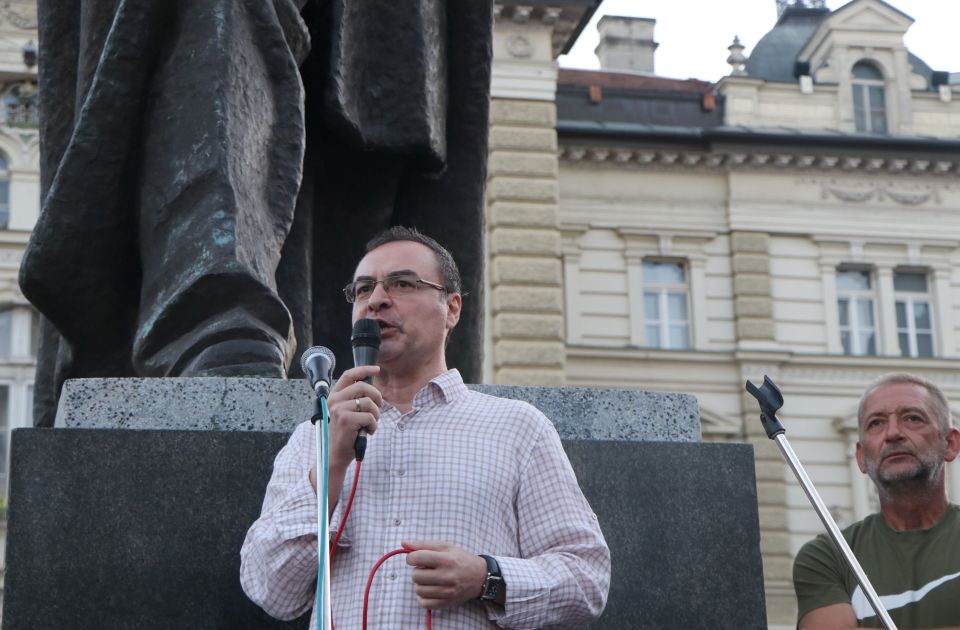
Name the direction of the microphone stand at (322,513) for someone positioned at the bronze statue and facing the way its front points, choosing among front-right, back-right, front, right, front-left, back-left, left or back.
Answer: front

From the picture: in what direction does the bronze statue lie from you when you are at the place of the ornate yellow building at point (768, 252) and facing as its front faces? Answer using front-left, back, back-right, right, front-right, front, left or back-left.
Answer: front

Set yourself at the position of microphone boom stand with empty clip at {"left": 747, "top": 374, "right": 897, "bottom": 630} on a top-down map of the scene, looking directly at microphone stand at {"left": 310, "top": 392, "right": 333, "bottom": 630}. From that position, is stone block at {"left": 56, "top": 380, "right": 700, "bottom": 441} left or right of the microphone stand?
right

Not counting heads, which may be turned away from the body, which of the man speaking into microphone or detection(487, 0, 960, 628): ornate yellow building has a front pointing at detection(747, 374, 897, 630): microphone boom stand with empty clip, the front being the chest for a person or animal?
the ornate yellow building

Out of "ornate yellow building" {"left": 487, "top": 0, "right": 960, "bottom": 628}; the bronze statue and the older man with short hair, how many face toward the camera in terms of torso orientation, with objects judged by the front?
3

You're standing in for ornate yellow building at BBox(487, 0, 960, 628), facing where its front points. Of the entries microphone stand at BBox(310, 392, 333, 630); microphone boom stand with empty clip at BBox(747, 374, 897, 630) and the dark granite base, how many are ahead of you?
3

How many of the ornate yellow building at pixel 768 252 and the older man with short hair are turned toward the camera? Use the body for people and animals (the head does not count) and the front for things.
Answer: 2

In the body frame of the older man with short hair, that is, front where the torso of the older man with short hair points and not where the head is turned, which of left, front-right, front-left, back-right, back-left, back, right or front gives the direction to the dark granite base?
front-right

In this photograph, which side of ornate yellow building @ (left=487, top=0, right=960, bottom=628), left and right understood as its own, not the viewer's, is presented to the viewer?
front

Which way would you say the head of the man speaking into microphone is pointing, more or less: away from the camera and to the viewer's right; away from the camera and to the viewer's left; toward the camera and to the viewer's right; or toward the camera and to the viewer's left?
toward the camera and to the viewer's left

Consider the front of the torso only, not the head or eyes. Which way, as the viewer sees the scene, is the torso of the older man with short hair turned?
toward the camera

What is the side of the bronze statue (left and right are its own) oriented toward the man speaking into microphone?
front

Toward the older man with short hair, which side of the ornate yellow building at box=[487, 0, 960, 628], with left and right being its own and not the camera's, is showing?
front

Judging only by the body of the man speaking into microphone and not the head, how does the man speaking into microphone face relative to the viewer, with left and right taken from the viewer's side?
facing the viewer and to the left of the viewer

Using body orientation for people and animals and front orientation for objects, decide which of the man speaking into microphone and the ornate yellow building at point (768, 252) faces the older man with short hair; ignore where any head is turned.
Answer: the ornate yellow building
